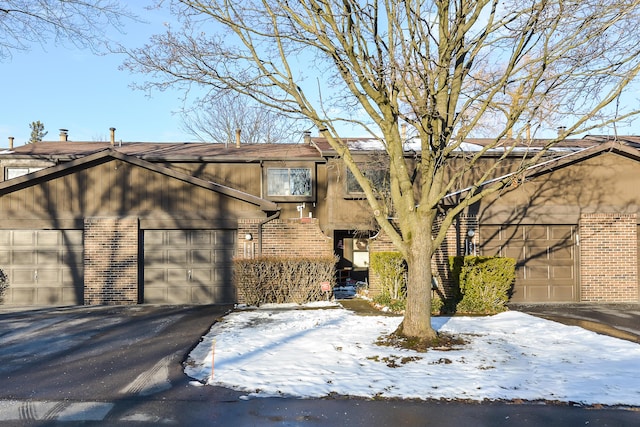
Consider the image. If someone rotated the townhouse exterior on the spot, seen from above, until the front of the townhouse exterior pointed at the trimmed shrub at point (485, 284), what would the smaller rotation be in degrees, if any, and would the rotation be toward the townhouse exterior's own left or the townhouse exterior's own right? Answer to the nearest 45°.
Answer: approximately 90° to the townhouse exterior's own left

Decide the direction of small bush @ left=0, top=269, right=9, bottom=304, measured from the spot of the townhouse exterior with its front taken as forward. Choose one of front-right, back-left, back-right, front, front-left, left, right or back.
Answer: right

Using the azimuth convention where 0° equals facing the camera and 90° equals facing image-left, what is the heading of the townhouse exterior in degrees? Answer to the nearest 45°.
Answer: approximately 0°

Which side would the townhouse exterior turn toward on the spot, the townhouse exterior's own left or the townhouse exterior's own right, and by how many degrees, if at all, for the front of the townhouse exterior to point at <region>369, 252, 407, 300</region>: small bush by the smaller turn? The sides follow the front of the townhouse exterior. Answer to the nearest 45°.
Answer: approximately 90° to the townhouse exterior's own left
